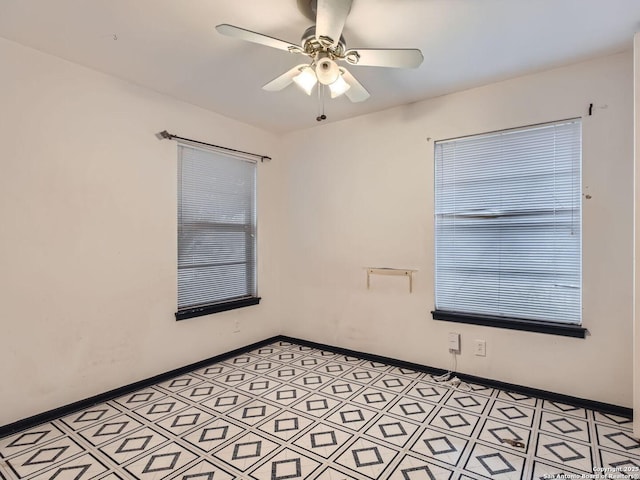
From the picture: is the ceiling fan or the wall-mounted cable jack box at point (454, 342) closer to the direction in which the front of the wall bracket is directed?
the ceiling fan

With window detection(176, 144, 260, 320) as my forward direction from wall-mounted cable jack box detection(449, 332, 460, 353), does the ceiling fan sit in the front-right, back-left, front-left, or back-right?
front-left

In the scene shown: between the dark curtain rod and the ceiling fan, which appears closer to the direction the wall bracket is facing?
the ceiling fan

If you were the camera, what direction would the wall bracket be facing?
facing the viewer

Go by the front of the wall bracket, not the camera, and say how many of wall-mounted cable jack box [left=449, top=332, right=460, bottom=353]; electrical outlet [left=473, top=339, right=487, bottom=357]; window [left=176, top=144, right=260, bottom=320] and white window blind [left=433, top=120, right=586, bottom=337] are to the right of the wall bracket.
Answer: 1

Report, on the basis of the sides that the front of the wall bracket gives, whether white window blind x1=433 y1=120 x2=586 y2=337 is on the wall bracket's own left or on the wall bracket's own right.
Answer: on the wall bracket's own left

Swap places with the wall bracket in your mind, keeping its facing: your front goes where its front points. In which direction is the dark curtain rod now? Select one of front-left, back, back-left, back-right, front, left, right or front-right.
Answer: right

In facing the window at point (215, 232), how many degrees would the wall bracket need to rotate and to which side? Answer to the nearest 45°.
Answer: approximately 90° to its right

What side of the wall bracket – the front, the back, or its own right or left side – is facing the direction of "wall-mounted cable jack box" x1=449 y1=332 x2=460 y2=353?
left

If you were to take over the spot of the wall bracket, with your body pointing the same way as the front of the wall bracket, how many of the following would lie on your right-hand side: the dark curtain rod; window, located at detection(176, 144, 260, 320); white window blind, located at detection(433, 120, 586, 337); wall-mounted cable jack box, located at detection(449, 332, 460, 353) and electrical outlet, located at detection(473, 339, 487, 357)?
2

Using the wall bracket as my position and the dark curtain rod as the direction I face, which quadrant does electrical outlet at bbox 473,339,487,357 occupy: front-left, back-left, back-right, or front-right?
back-left

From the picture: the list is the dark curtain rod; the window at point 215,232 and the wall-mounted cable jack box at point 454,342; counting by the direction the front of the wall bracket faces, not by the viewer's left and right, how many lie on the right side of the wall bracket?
2

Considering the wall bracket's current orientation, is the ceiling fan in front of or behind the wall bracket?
in front

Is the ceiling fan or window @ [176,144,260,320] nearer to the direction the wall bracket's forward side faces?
the ceiling fan
